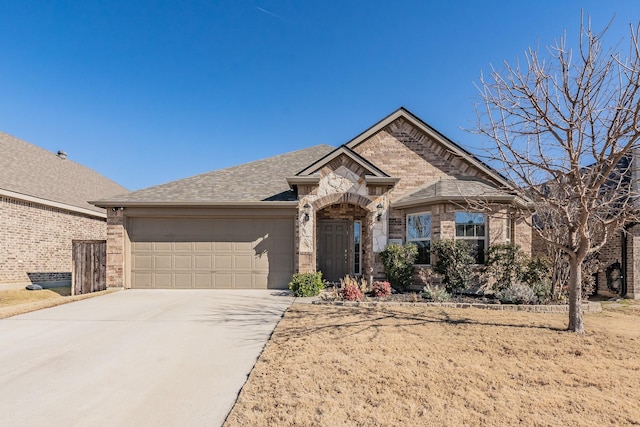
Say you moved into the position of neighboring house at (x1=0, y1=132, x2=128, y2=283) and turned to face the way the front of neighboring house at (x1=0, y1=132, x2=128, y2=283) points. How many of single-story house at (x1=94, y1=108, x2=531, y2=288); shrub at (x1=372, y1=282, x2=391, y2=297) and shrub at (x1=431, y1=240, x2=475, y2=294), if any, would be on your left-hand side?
3

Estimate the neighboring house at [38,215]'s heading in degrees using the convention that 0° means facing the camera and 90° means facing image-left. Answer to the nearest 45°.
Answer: approximately 45°

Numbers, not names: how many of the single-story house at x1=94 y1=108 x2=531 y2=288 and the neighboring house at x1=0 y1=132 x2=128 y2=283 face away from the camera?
0

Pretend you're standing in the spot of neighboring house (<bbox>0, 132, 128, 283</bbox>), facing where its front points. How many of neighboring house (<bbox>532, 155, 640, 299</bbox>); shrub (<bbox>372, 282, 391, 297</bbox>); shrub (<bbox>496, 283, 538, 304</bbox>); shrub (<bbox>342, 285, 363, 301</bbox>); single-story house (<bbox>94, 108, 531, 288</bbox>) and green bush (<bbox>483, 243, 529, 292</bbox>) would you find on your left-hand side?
6

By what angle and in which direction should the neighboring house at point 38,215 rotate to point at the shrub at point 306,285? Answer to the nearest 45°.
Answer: approximately 90° to its left

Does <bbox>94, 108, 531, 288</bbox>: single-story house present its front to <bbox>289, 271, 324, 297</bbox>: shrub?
yes

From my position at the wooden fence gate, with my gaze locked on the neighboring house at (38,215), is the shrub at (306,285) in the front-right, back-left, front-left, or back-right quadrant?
back-right

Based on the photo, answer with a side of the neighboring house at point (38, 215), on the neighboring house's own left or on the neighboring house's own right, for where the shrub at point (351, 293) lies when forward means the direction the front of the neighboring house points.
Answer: on the neighboring house's own left

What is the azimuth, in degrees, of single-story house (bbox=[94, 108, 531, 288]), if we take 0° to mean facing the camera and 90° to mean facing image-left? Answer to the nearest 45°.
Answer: approximately 0°

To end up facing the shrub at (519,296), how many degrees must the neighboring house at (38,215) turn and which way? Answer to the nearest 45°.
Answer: approximately 90° to its left

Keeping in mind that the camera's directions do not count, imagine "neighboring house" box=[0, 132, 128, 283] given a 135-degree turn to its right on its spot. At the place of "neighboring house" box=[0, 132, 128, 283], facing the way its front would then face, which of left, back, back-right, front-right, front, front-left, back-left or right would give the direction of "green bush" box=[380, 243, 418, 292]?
back-right

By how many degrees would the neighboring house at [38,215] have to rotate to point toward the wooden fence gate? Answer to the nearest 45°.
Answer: approximately 45° to its left

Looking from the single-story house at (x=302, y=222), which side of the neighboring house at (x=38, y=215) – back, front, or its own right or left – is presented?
left
